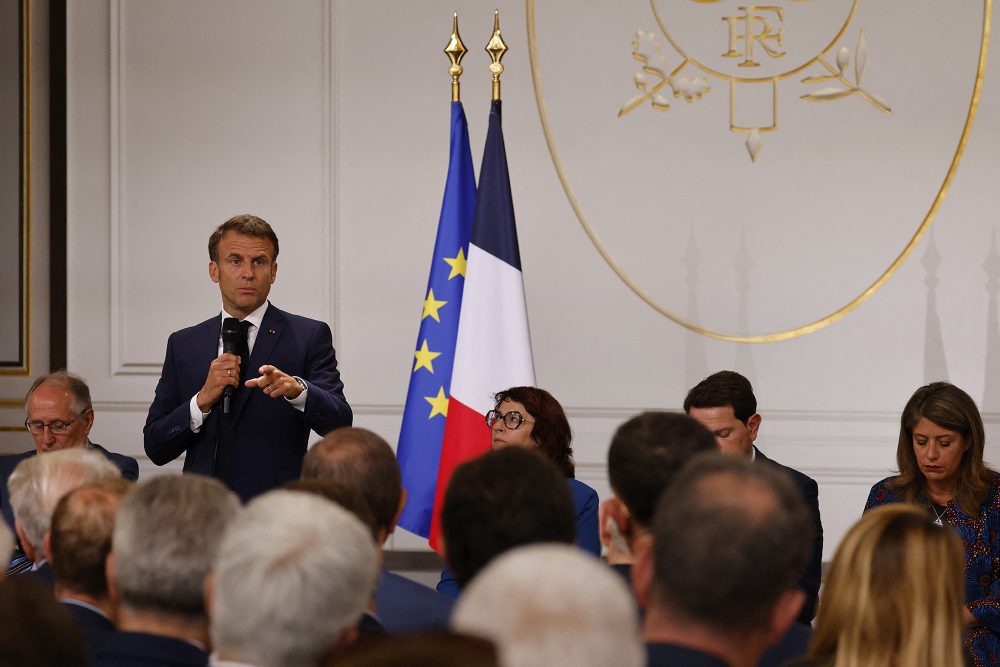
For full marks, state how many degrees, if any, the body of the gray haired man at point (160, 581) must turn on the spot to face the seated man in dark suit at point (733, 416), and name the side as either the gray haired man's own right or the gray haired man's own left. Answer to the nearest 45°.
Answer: approximately 45° to the gray haired man's own right

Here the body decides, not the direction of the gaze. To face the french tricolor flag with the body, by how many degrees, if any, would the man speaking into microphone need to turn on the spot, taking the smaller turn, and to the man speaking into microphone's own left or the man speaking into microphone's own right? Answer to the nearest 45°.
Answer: approximately 135° to the man speaking into microphone's own left

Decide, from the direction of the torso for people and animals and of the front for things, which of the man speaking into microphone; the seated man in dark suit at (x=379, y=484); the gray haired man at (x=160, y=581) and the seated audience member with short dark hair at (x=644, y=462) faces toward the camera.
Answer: the man speaking into microphone

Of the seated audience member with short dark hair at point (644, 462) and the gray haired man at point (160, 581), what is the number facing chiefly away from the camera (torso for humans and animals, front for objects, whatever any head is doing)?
2

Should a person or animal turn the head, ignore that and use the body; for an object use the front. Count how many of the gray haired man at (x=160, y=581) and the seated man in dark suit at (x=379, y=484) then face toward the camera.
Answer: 0

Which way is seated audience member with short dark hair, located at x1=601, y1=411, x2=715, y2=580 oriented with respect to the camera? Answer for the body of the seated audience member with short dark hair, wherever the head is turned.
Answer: away from the camera

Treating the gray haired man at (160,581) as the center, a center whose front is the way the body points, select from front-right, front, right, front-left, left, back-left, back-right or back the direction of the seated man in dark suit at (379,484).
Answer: front-right

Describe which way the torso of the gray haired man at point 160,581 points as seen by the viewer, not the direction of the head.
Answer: away from the camera

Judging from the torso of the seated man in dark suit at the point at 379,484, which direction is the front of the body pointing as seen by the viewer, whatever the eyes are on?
away from the camera

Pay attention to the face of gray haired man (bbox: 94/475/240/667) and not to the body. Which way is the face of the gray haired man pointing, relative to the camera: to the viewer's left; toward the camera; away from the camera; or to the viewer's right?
away from the camera

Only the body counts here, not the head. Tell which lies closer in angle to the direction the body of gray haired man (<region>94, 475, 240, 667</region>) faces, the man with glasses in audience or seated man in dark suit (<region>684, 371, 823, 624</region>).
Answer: the man with glasses in audience

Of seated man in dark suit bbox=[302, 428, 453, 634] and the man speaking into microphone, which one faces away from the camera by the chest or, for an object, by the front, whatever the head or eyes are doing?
the seated man in dark suit

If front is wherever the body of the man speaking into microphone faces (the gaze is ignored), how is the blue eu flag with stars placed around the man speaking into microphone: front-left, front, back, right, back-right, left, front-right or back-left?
back-left

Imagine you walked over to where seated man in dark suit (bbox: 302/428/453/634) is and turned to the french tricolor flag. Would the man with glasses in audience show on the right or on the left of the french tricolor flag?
left
